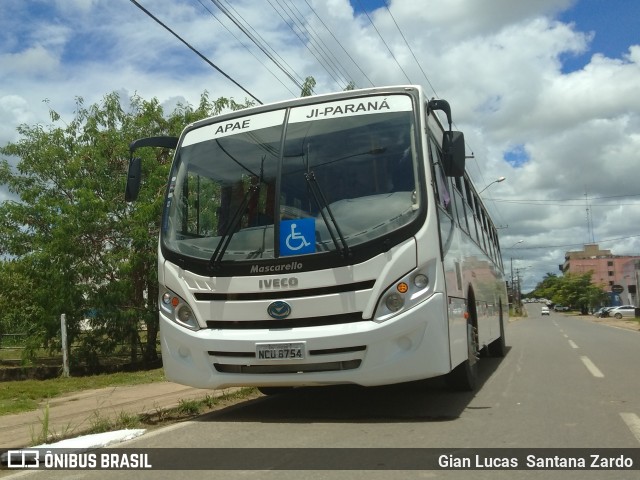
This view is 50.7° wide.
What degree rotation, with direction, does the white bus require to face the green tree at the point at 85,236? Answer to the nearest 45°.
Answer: approximately 135° to its right

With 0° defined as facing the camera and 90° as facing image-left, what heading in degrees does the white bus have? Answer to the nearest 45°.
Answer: approximately 0°
